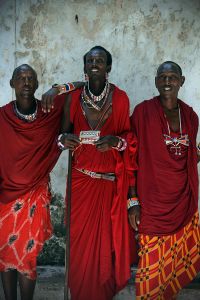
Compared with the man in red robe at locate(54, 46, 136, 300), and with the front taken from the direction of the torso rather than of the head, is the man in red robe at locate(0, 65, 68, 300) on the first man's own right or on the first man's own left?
on the first man's own right

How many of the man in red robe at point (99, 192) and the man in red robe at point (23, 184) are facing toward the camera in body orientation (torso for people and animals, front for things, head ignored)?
2

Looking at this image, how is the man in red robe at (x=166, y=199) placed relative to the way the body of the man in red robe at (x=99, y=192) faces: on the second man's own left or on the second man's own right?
on the second man's own left

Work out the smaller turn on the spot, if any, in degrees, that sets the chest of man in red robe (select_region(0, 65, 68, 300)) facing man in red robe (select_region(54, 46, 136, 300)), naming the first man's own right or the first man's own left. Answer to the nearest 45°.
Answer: approximately 90° to the first man's own left

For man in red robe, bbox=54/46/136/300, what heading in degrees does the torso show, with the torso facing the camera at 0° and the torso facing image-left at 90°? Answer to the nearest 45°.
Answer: approximately 0°

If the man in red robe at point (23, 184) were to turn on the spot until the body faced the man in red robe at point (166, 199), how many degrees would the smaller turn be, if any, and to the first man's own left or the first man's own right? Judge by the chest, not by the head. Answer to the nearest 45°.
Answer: approximately 90° to the first man's own left
